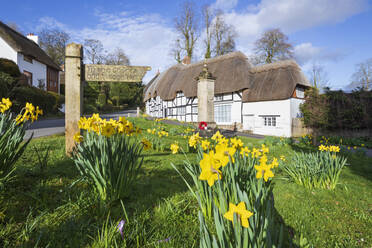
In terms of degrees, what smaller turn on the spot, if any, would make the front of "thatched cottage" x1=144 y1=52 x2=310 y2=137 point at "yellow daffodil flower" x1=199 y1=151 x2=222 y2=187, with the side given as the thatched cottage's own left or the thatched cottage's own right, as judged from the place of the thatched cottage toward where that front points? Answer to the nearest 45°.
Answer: approximately 45° to the thatched cottage's own left

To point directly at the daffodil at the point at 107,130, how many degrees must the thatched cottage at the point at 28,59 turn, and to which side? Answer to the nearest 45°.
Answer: approximately 45° to its right

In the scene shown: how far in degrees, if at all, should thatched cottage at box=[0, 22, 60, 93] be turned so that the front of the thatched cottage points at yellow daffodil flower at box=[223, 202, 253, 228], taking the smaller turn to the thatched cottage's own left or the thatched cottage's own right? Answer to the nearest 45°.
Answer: approximately 45° to the thatched cottage's own right

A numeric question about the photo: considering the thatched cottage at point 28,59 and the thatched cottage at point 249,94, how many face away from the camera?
0

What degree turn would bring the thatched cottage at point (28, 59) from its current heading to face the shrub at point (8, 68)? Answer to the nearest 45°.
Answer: approximately 45° to its right

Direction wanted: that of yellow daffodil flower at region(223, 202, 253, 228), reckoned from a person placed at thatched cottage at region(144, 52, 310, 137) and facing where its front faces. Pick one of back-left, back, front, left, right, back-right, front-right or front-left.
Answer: front-left

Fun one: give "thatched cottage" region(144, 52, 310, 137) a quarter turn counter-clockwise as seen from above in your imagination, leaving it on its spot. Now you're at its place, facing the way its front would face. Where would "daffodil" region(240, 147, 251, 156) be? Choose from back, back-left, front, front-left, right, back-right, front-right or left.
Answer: front-right

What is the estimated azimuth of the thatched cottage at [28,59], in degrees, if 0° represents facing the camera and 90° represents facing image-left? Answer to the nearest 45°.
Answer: approximately 315°

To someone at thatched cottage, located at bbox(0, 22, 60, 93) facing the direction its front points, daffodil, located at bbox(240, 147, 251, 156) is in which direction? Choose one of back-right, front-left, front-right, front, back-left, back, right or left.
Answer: front-right
